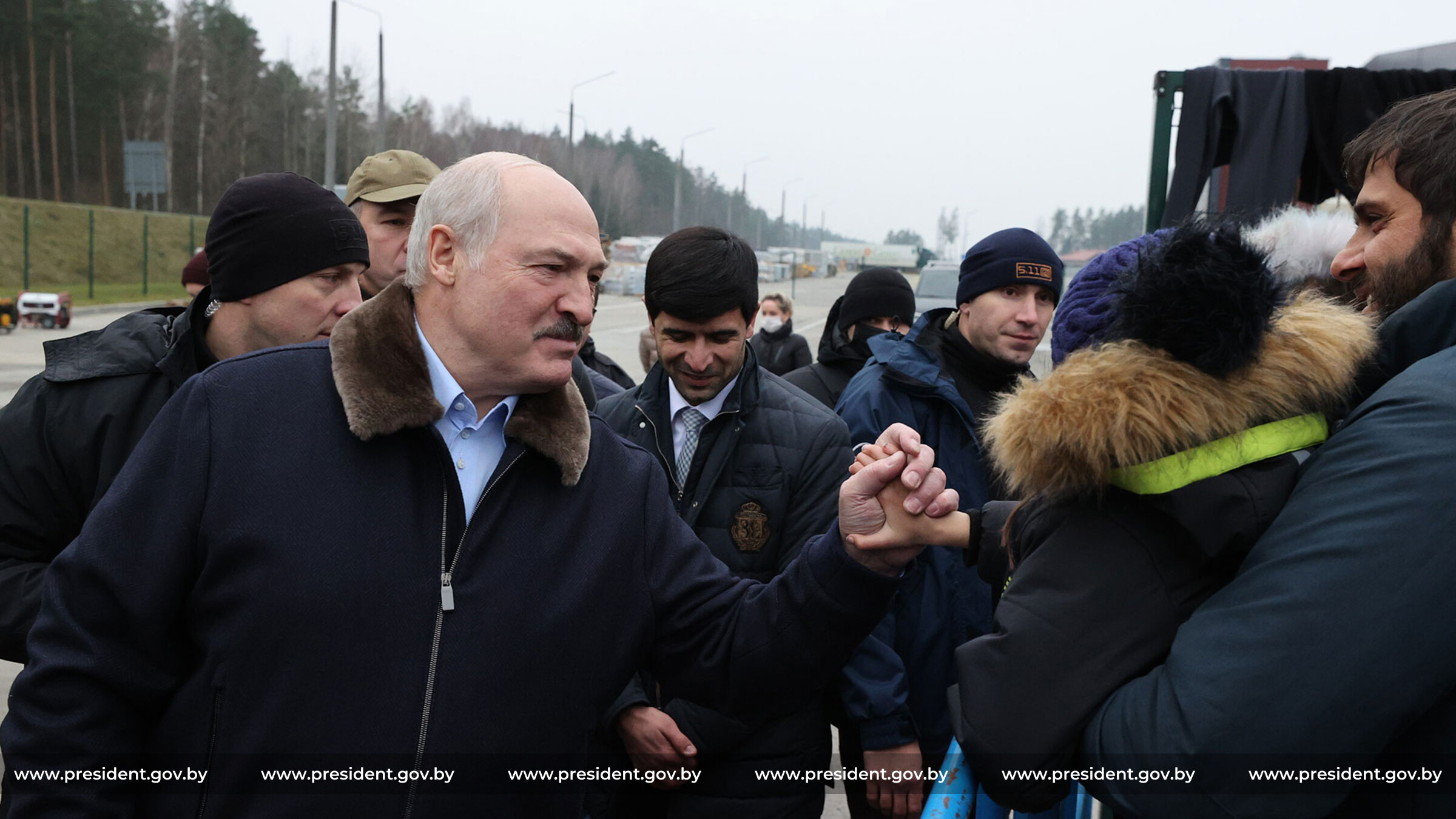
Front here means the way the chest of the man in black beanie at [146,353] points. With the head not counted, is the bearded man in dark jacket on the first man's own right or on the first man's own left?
on the first man's own right

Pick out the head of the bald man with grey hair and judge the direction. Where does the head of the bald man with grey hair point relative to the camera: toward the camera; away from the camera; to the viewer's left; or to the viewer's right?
to the viewer's right

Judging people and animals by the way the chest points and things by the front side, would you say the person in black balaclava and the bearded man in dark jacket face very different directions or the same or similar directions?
very different directions

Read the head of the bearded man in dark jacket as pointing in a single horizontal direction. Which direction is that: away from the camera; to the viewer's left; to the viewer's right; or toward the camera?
to the viewer's left

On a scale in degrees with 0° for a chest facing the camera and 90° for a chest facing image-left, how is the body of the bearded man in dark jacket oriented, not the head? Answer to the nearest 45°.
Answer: approximately 90°

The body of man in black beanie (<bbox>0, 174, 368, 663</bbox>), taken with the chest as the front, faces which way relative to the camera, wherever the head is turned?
to the viewer's right

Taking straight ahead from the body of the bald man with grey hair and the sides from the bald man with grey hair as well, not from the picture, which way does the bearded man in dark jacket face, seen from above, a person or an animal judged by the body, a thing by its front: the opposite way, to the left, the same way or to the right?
the opposite way

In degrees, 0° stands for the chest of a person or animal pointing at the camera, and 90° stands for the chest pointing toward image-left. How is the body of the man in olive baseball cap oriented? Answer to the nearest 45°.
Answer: approximately 315°

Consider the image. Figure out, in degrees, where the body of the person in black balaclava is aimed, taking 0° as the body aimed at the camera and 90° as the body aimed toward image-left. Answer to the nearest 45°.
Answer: approximately 315°

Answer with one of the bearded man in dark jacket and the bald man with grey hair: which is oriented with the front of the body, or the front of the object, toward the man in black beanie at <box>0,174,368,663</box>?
the bearded man in dark jacket

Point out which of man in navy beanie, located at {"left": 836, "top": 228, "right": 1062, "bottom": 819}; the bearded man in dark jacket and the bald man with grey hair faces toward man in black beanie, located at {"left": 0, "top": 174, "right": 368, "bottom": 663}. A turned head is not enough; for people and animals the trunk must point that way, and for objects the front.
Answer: the bearded man in dark jacket

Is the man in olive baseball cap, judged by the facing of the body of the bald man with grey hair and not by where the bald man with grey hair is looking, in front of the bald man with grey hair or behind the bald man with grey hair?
behind

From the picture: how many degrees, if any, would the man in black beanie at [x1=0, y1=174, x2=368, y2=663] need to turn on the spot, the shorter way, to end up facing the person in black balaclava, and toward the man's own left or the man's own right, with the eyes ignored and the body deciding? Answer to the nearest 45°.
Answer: approximately 45° to the man's own left

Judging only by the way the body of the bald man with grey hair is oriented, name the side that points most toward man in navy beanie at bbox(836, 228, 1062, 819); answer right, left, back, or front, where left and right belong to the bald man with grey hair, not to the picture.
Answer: left
